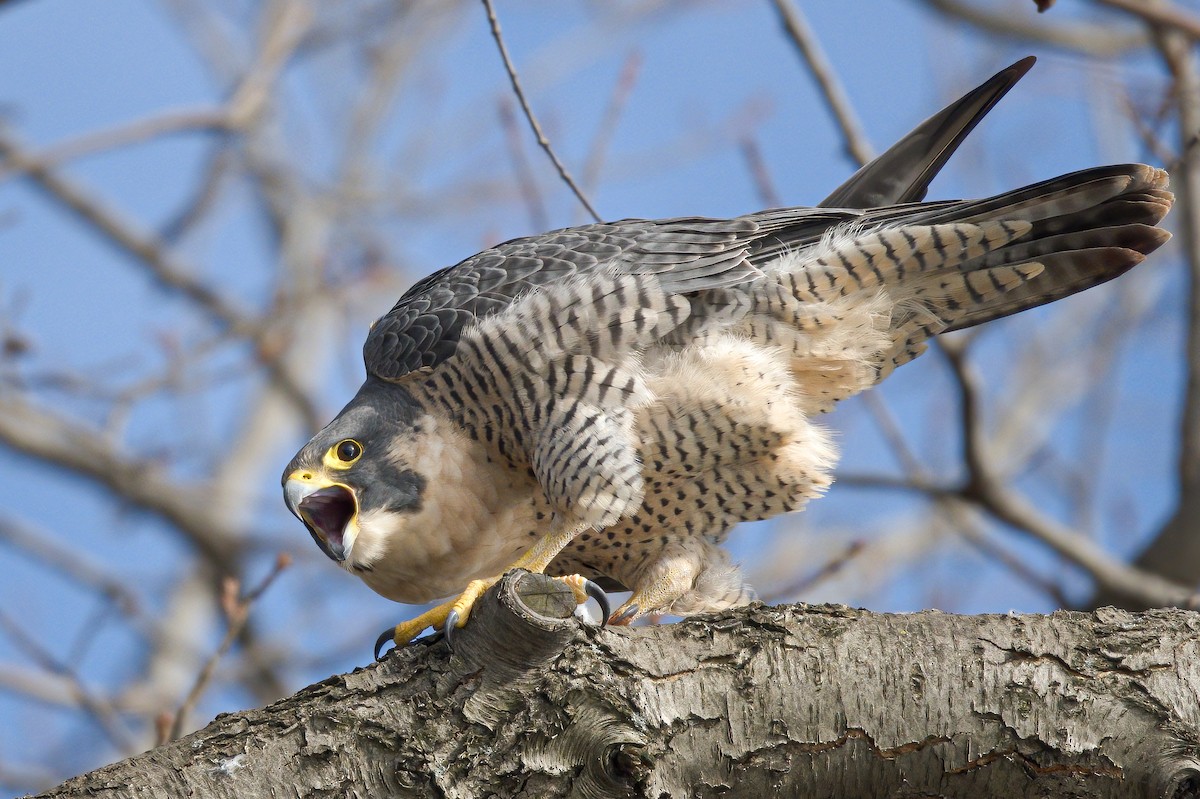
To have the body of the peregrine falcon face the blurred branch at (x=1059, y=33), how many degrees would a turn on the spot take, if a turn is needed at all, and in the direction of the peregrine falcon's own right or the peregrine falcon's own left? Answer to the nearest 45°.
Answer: approximately 135° to the peregrine falcon's own right

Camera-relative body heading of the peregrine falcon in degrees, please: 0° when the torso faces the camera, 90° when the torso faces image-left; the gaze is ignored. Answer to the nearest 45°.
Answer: approximately 90°
